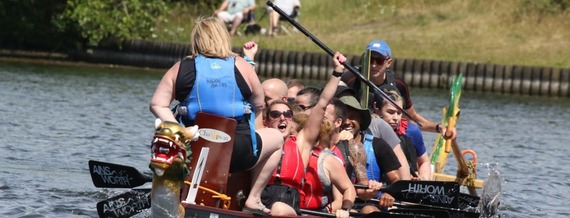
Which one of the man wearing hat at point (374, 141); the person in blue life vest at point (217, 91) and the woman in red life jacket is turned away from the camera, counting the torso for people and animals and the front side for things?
the person in blue life vest

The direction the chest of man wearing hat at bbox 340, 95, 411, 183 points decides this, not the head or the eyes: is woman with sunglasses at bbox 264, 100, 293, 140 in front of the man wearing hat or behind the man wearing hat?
in front

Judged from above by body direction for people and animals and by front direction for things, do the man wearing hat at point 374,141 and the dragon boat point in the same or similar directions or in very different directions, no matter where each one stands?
same or similar directions

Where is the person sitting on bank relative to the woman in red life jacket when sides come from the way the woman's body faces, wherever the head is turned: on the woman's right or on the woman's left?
on the woman's right

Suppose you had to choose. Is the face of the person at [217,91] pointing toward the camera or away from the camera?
away from the camera

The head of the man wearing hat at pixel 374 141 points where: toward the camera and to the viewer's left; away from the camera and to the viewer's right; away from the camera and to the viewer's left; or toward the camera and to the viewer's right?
toward the camera and to the viewer's left

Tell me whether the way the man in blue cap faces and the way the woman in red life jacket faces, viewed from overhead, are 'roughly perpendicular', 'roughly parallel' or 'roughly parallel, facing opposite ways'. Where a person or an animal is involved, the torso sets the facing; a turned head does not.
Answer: roughly parallel

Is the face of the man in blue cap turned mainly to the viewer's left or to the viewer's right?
to the viewer's left

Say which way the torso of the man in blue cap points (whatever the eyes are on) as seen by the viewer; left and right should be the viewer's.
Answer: facing the viewer and to the left of the viewer

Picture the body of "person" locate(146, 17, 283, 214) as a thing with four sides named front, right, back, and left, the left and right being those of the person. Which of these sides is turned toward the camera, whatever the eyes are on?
back

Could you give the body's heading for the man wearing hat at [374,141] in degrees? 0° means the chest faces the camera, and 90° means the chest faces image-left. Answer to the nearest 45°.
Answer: approximately 45°

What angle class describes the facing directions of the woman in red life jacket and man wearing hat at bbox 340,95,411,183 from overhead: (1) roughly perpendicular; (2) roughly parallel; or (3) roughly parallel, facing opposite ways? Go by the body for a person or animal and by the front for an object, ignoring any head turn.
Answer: roughly parallel
